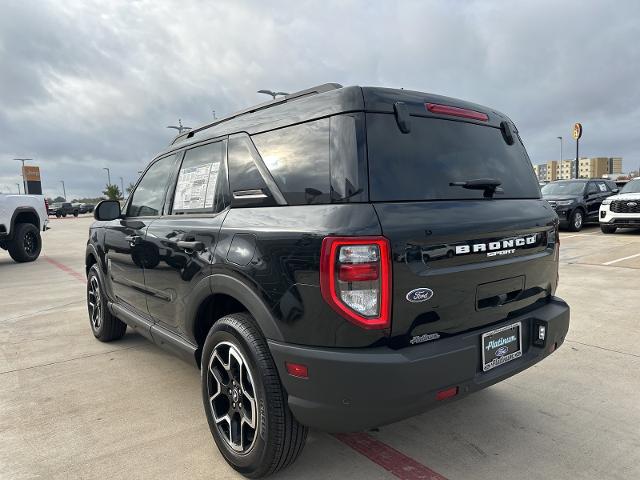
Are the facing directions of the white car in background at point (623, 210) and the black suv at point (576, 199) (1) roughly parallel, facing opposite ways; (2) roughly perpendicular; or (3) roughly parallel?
roughly parallel

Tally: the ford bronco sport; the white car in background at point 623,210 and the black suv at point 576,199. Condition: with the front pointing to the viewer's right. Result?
0

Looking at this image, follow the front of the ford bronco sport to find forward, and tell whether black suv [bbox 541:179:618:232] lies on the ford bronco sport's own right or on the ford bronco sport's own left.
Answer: on the ford bronco sport's own right

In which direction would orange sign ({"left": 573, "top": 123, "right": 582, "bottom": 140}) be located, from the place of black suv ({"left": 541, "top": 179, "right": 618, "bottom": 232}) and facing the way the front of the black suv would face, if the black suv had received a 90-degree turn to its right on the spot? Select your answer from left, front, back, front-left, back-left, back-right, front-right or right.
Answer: front-right

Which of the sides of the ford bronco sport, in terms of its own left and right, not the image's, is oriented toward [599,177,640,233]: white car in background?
right

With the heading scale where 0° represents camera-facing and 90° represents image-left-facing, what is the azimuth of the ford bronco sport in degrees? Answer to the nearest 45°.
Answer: approximately 135°

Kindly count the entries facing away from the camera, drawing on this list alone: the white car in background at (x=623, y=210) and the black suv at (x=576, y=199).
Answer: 0

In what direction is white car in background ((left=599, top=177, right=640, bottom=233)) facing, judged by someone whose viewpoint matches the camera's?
facing the viewer and to the left of the viewer

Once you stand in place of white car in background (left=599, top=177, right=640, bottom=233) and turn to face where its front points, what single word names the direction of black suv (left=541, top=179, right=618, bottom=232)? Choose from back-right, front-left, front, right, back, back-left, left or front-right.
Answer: right

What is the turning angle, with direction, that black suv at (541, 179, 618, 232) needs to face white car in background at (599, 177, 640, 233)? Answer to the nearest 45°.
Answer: approximately 90° to its left

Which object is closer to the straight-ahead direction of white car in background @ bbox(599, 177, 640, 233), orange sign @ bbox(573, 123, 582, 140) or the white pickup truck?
the white pickup truck

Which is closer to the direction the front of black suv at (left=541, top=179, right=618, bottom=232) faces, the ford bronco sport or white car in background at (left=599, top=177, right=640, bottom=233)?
the ford bronco sport

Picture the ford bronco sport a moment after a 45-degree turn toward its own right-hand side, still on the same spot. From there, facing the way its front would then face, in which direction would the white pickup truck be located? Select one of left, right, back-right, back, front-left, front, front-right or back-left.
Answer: front-left

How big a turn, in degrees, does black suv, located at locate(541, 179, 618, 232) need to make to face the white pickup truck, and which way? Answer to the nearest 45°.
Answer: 0° — it already faces it

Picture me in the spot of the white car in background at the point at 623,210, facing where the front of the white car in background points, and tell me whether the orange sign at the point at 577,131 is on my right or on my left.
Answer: on my right

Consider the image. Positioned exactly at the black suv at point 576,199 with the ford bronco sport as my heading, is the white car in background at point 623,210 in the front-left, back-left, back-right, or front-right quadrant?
front-left
